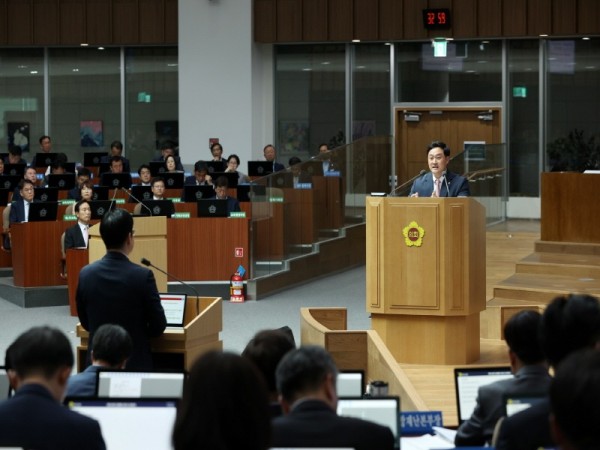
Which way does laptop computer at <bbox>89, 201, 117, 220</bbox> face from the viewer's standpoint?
away from the camera

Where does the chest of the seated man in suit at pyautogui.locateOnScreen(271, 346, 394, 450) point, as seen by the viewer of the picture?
away from the camera

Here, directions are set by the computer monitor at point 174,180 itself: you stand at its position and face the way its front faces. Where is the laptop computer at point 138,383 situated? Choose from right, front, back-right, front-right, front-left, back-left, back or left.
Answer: back

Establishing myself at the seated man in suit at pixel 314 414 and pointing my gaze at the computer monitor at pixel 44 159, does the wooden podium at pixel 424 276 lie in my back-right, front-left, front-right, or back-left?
front-right

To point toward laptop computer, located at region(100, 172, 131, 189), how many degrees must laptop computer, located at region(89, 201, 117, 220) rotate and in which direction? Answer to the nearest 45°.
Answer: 0° — it already faces it

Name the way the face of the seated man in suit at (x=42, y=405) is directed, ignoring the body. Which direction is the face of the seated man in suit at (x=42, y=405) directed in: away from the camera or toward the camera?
away from the camera

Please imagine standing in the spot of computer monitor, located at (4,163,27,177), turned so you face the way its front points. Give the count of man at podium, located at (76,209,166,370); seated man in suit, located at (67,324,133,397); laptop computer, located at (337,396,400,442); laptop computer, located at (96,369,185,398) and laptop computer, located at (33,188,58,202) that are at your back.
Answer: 5

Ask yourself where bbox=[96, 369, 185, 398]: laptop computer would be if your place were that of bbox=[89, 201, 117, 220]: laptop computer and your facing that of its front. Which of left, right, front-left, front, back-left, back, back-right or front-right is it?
back

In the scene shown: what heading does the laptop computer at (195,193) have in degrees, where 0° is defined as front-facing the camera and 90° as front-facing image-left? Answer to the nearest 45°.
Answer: approximately 180°

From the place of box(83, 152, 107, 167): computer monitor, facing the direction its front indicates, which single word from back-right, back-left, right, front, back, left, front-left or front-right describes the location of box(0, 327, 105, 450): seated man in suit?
back

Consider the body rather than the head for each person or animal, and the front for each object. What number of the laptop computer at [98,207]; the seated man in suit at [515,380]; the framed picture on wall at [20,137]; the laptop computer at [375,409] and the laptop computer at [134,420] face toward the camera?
3

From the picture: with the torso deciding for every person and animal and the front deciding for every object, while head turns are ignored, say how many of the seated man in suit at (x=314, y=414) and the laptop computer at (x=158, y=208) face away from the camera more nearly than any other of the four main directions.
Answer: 2

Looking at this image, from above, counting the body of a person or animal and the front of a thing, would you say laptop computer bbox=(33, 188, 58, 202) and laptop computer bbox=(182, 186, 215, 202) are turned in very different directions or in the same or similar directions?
same or similar directions

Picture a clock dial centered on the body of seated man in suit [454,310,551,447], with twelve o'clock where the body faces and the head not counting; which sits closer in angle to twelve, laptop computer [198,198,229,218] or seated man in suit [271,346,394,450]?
the laptop computer

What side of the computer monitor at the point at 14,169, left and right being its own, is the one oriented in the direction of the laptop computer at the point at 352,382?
back

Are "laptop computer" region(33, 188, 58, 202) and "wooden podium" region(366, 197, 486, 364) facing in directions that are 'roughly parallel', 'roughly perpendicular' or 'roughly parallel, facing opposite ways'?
roughly parallel, facing opposite ways

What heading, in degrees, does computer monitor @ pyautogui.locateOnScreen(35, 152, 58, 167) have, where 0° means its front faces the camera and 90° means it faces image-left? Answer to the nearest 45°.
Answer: approximately 180°

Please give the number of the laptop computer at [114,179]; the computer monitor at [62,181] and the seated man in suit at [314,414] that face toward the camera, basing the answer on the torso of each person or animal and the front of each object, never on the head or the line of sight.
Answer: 0

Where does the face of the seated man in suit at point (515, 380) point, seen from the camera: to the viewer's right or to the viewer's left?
to the viewer's left

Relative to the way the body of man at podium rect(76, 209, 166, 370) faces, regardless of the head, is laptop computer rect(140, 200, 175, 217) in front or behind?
in front

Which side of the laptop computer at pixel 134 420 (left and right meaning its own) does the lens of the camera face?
front

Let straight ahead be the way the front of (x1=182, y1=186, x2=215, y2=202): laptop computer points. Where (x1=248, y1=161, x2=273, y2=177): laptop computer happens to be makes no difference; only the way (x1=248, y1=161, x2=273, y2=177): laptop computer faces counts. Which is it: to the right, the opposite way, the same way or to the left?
the same way
